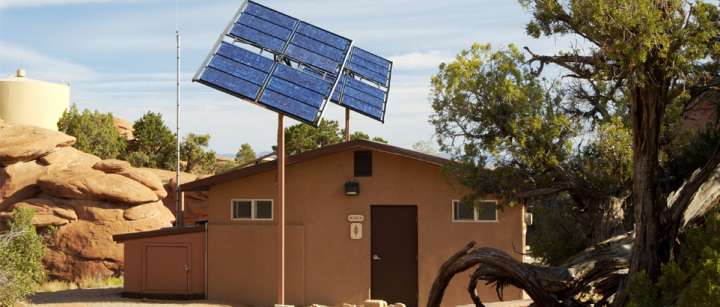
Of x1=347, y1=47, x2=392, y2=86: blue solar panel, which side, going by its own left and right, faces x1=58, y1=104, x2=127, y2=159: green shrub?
right

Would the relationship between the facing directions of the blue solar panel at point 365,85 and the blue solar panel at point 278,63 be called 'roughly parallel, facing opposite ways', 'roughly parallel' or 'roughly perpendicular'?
roughly parallel

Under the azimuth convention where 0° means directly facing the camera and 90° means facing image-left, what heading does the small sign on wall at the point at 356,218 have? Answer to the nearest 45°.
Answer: approximately 0°

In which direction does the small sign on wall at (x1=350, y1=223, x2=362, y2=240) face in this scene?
toward the camera

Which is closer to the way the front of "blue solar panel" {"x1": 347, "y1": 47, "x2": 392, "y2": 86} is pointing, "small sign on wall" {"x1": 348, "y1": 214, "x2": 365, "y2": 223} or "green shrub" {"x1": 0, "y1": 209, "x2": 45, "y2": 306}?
the green shrub

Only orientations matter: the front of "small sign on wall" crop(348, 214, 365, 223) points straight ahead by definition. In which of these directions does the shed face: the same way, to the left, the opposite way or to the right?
the same way

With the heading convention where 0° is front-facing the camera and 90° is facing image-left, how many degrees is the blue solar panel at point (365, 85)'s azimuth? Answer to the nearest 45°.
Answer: approximately 45°

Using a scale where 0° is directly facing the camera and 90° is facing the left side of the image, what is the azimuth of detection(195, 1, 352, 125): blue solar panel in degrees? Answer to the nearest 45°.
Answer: approximately 45°

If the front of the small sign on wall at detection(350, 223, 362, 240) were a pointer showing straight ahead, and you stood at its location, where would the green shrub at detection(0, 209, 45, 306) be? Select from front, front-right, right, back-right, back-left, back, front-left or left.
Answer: right

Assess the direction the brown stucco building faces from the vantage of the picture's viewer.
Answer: facing the viewer

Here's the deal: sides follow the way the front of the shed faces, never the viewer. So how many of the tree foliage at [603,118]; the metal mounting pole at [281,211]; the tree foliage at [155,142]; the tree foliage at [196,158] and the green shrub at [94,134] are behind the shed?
3
